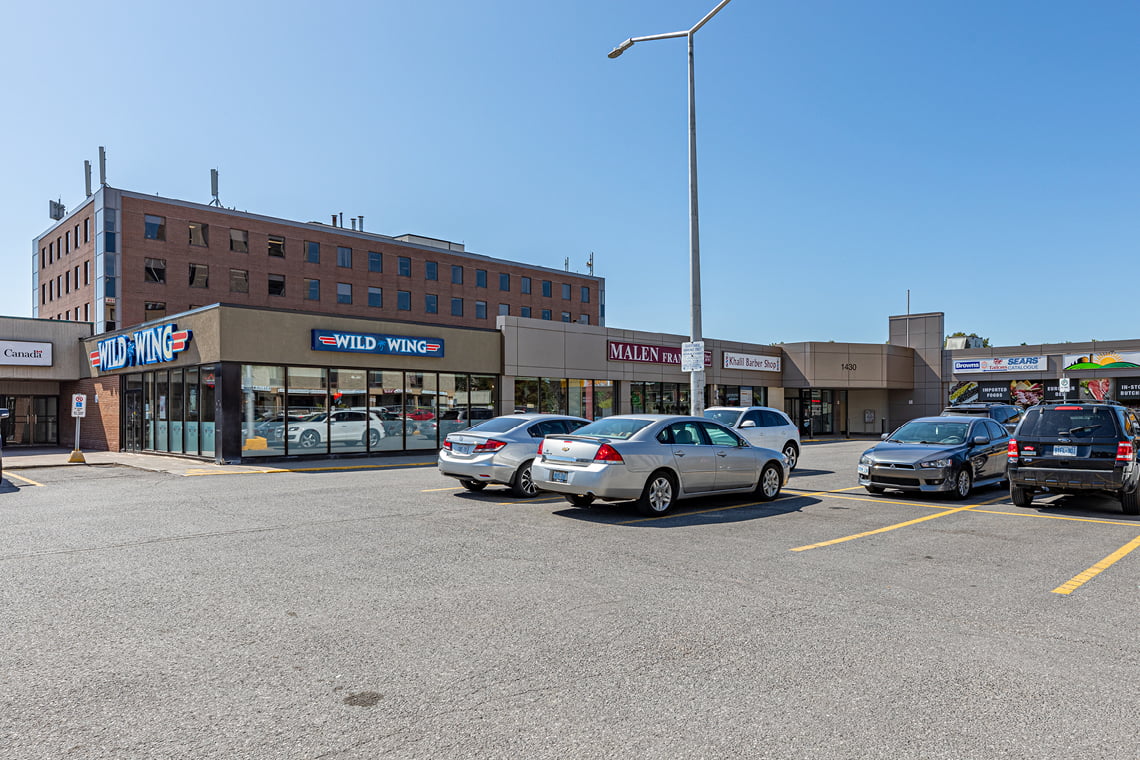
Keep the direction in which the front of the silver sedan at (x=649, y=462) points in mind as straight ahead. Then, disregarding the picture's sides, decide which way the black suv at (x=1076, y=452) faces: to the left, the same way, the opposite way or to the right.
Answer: the same way

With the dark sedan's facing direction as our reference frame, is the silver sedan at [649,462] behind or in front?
in front

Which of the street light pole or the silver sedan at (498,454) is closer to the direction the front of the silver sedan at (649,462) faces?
the street light pole

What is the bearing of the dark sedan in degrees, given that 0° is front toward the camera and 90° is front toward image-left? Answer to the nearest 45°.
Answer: approximately 45°

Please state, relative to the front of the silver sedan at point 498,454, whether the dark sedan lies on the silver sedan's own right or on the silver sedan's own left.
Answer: on the silver sedan's own right

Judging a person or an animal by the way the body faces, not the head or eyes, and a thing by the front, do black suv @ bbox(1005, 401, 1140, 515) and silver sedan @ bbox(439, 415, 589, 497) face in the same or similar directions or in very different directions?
same or similar directions

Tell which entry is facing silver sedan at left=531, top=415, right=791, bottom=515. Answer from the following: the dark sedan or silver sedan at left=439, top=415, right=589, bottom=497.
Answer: the dark sedan

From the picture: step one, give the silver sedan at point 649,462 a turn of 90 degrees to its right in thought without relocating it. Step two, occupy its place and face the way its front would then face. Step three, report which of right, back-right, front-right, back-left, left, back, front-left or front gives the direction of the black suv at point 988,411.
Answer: left

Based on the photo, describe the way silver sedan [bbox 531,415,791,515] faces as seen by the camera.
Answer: facing away from the viewer and to the right of the viewer

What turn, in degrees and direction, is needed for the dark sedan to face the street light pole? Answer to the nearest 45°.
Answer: approximately 45° to its right

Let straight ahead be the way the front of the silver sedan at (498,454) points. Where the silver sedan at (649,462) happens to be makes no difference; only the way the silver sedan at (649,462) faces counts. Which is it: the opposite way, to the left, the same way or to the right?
the same way

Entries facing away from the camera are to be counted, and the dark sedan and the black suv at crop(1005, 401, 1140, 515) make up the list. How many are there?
1

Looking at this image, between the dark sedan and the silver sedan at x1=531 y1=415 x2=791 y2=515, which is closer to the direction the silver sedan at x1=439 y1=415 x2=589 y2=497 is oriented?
the dark sedan

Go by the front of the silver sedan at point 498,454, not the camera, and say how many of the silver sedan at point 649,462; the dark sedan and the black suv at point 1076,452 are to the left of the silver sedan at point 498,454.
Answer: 0

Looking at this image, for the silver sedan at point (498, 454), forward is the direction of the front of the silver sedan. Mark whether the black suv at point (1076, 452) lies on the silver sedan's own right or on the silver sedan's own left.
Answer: on the silver sedan's own right

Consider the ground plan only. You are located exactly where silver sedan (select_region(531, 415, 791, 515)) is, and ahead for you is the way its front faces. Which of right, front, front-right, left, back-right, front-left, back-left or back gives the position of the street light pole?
front-left

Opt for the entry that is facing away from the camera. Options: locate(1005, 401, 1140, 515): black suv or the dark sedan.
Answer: the black suv

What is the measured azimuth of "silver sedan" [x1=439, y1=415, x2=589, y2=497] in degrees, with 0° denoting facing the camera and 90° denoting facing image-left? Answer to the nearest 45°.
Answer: approximately 225°

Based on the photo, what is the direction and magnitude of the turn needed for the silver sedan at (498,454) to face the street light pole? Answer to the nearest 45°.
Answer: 0° — it already faces it

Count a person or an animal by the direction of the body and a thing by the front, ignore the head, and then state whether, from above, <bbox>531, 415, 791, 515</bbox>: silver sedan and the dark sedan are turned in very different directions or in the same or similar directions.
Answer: very different directions

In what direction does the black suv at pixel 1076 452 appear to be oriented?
away from the camera

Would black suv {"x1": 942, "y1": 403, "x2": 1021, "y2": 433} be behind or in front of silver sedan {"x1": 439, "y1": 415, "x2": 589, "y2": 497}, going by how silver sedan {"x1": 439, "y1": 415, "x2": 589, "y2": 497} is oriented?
in front
